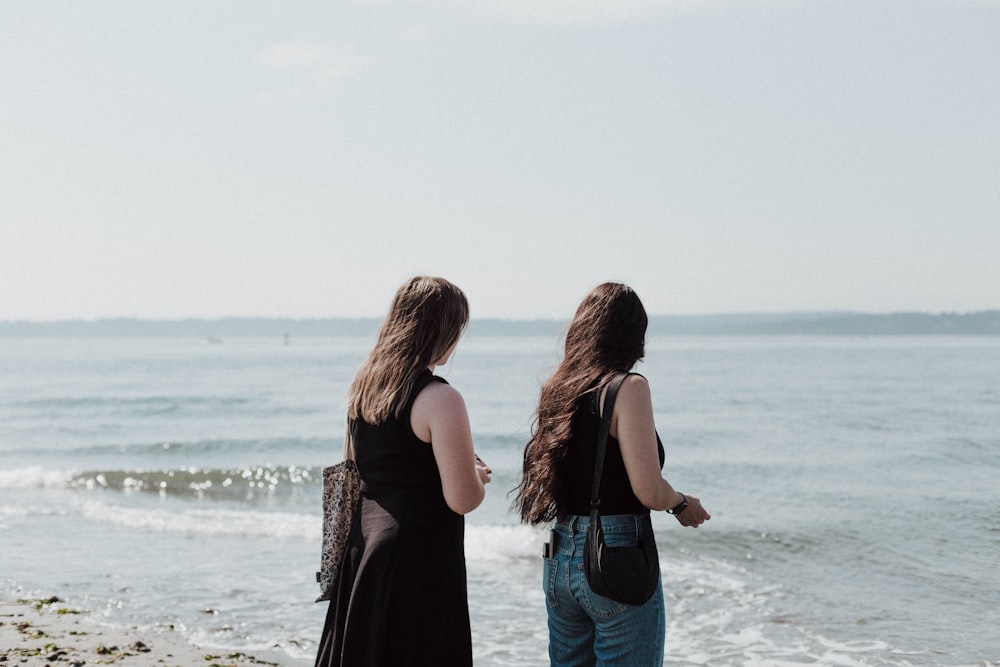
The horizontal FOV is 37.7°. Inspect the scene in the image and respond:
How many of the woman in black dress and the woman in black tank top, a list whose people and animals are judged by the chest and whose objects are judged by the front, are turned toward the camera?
0

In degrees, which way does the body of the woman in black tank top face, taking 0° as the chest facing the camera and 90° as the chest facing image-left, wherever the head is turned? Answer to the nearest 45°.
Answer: approximately 225°

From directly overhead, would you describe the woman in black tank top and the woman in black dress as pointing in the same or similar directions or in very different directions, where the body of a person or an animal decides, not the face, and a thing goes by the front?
same or similar directions

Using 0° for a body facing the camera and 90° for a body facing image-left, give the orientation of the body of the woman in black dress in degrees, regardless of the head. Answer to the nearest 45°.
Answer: approximately 225°

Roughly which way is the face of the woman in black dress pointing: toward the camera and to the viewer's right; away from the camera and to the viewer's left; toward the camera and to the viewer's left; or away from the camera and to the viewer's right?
away from the camera and to the viewer's right
